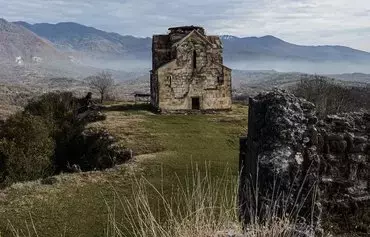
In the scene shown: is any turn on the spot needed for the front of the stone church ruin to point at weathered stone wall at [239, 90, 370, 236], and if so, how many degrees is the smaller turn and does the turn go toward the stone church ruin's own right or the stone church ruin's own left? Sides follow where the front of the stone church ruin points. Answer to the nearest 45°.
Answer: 0° — it already faces it

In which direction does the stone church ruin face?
toward the camera

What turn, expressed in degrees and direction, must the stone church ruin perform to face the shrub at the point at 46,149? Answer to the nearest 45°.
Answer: approximately 45° to its right

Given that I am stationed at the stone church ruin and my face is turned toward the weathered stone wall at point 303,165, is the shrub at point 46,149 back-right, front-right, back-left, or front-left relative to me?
front-right

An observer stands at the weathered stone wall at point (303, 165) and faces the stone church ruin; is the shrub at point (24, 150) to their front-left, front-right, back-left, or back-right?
front-left

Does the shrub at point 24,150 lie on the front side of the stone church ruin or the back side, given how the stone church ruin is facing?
on the front side

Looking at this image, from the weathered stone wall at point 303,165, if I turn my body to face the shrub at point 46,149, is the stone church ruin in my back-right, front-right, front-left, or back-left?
front-right

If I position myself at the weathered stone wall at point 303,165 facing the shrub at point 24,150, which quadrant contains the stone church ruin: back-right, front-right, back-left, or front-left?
front-right
